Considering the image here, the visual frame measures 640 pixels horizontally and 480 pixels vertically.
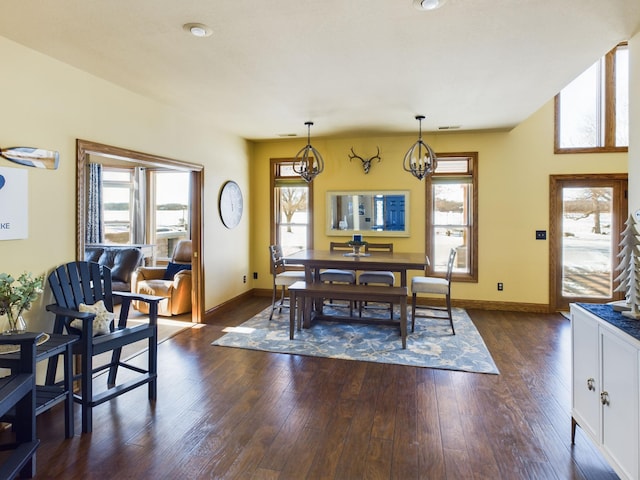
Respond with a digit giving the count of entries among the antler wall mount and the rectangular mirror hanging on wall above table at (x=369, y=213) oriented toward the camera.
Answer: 2

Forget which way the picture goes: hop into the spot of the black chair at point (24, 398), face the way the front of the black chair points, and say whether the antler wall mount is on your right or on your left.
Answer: on your left

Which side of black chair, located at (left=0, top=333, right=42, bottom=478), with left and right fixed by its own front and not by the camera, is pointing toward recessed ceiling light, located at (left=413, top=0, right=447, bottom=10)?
front

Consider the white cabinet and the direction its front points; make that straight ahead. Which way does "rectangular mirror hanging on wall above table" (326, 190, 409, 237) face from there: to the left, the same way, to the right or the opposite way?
to the left

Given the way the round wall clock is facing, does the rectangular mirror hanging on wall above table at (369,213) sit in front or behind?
in front

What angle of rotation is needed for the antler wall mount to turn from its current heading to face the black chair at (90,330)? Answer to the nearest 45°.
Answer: approximately 45° to its right

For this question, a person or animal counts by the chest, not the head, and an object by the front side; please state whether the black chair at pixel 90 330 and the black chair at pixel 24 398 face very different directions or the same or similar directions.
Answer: same or similar directions

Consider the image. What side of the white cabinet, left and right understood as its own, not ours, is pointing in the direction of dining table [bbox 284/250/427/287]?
right

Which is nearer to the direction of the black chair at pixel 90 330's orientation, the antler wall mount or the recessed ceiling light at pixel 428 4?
the recessed ceiling light

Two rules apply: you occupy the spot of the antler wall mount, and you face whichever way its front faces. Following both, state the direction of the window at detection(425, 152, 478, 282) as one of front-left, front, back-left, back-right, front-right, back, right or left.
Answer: left

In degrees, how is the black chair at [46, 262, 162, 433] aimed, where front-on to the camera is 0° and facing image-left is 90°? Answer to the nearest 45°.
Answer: approximately 315°

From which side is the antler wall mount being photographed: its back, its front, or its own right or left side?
front

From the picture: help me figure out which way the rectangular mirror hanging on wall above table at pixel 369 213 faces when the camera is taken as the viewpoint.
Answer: facing the viewer

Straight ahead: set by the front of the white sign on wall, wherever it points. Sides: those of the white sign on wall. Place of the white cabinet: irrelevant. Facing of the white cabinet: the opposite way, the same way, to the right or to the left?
the opposite way

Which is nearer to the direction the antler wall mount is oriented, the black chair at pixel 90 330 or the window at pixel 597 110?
the black chair

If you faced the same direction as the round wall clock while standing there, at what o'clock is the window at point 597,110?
The window is roughly at 11 o'clock from the round wall clock.
